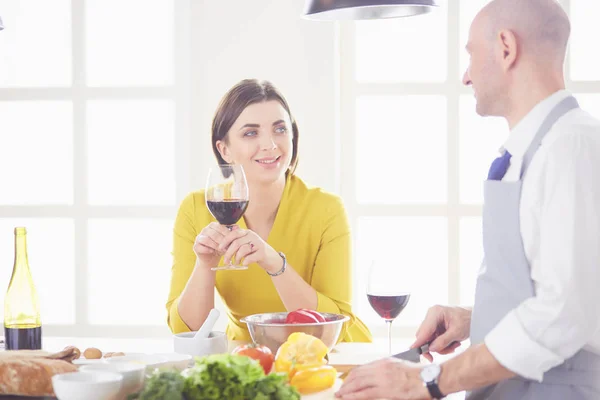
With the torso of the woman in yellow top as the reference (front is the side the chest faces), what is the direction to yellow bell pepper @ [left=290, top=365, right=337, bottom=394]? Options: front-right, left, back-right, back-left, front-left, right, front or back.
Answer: front

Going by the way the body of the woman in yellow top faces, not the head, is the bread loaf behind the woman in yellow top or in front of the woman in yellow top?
in front

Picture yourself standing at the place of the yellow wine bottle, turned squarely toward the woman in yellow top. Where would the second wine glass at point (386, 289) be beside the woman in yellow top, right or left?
right

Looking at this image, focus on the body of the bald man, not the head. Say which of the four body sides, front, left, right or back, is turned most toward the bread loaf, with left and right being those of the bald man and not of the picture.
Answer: front

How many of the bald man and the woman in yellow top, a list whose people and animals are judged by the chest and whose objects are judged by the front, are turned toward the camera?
1

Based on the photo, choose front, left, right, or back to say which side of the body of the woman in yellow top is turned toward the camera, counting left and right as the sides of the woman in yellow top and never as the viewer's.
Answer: front

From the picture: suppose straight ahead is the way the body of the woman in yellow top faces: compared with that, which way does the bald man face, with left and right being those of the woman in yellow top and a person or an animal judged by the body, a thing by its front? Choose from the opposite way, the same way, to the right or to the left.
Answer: to the right

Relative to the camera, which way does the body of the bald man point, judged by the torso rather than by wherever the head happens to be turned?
to the viewer's left

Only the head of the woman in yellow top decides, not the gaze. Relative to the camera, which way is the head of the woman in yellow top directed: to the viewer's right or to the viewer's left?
to the viewer's right

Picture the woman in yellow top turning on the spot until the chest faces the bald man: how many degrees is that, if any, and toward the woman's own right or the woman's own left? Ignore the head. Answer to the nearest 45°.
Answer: approximately 45° to the woman's own left

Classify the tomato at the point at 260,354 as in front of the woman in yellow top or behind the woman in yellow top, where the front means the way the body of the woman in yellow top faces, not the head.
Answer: in front

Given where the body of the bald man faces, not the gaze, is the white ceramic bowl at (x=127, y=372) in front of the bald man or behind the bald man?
in front

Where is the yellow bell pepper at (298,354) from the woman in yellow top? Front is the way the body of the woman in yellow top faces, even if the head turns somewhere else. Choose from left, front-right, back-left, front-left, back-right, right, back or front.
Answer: front

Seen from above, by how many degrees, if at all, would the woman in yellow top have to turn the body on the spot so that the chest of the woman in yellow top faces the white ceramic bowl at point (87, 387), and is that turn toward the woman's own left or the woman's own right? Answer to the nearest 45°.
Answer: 0° — they already face it
